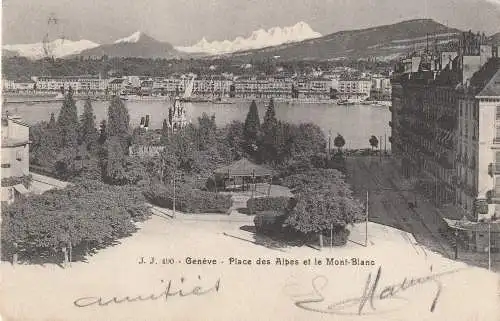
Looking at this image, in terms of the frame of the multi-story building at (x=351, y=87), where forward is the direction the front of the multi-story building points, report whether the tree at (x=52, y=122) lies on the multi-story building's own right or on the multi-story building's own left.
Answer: on the multi-story building's own right

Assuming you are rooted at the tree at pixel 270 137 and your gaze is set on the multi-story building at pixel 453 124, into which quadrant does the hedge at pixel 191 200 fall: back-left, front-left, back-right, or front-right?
back-right

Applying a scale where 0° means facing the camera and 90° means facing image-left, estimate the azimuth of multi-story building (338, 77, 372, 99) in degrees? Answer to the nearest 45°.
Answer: approximately 0°
